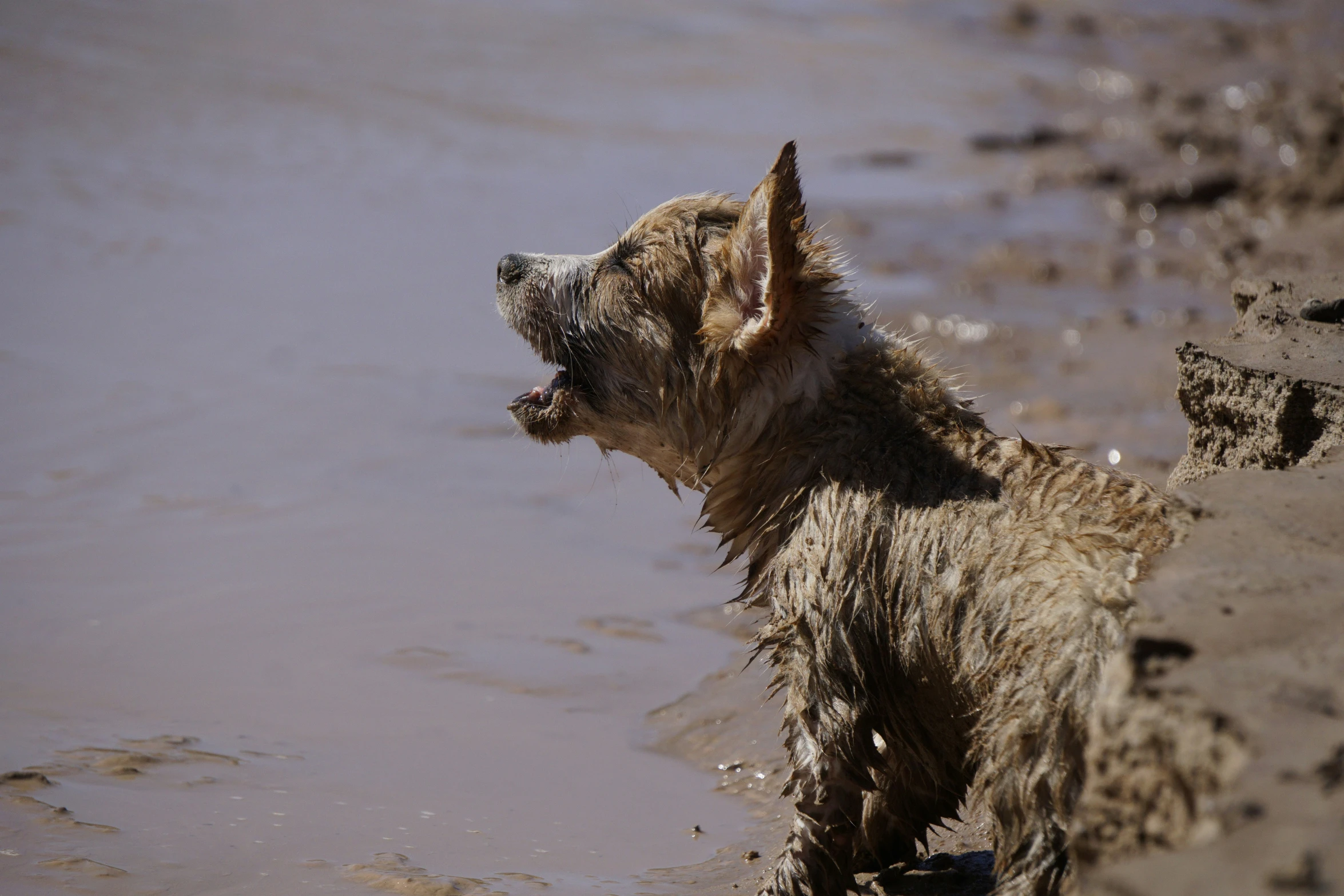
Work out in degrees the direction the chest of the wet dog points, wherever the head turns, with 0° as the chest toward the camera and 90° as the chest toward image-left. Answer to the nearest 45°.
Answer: approximately 90°

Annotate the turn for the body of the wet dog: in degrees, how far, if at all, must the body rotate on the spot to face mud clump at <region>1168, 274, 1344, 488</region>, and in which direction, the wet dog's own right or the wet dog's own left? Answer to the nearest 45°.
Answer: approximately 135° to the wet dog's own right
